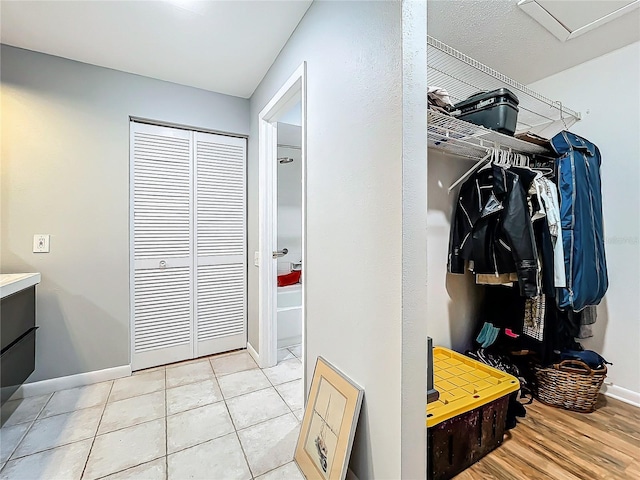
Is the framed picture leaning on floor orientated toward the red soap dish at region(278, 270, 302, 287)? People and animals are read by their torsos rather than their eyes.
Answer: no

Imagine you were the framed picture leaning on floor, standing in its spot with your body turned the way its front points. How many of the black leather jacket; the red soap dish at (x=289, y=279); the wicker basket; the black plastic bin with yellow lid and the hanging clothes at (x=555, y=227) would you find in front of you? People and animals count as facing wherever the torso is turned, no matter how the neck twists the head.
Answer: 0

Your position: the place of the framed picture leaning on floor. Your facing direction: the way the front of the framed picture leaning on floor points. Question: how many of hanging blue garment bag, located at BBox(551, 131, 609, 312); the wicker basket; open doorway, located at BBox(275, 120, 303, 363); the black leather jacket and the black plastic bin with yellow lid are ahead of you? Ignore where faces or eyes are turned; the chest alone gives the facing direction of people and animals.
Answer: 0

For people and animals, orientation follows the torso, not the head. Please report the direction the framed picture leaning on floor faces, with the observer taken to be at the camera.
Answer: facing the viewer and to the left of the viewer

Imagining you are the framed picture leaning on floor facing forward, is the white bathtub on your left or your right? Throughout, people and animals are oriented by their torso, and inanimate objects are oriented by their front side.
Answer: on your right

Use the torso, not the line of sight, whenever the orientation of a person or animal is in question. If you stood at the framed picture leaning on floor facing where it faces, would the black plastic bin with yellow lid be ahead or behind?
behind

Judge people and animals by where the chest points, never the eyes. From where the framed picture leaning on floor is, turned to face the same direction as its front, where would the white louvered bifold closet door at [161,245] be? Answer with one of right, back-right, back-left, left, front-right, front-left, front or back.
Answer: right

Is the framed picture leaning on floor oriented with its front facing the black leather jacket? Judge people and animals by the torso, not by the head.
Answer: no

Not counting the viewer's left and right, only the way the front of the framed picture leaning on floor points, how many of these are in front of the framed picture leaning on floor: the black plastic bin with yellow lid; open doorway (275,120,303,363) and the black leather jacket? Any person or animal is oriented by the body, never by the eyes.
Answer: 0

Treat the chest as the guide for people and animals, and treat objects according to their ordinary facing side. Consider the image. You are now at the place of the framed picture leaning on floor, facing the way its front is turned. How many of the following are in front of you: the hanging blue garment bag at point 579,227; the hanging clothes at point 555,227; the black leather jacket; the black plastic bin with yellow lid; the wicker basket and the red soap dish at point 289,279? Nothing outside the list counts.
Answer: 0

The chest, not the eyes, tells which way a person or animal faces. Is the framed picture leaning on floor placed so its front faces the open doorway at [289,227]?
no

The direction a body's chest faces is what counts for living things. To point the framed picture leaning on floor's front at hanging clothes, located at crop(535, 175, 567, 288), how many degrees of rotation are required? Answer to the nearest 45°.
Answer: approximately 135° to its left

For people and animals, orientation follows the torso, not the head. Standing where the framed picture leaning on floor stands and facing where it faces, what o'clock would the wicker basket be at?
The wicker basket is roughly at 7 o'clock from the framed picture leaning on floor.

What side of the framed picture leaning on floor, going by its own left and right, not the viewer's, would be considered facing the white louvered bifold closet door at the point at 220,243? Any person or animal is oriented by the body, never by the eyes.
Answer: right

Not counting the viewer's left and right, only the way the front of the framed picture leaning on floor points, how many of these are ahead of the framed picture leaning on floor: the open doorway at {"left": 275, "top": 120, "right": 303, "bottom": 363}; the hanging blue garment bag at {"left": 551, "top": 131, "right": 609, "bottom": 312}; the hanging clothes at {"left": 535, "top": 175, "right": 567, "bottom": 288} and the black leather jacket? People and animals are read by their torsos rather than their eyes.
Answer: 0

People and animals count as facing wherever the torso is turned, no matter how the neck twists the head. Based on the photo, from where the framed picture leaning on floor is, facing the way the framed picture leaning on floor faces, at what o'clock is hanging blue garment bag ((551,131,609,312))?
The hanging blue garment bag is roughly at 7 o'clock from the framed picture leaning on floor.

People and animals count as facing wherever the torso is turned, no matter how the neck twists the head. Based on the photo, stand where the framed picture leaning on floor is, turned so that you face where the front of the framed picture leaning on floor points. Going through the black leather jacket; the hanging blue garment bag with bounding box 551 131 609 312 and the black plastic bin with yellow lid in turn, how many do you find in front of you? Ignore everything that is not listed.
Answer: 0
